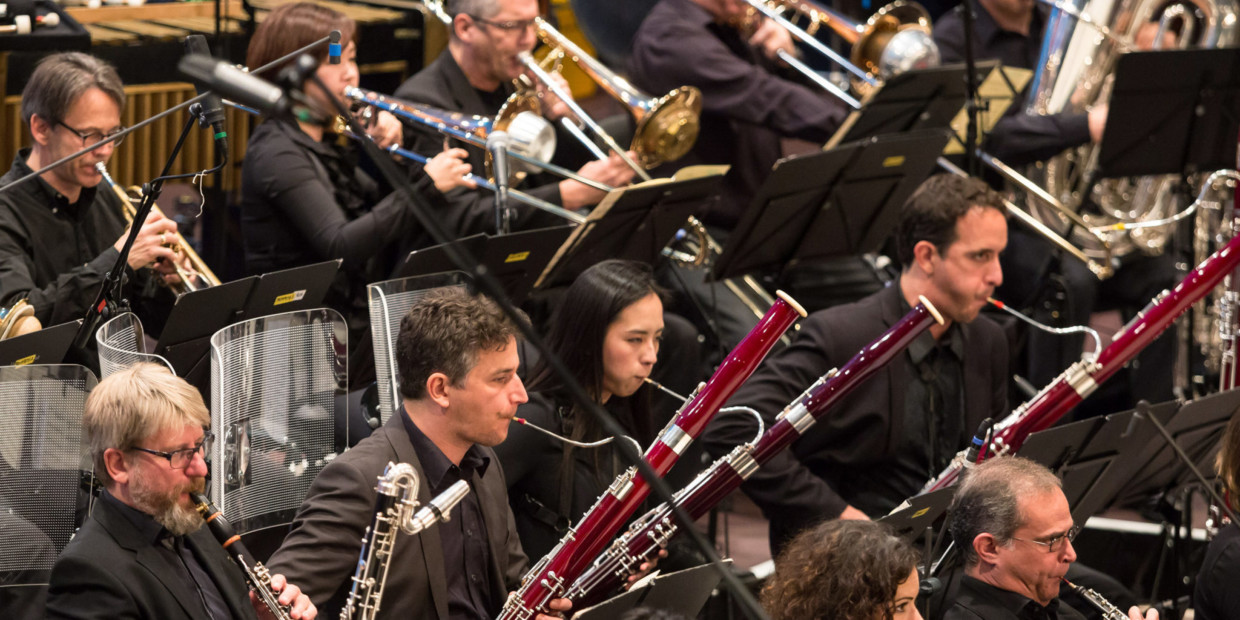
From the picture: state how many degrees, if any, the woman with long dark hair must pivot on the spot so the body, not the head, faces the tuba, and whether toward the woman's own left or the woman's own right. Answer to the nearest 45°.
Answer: approximately 90° to the woman's own left

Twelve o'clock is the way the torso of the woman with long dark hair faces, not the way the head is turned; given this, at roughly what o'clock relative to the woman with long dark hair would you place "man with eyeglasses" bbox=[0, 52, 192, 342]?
The man with eyeglasses is roughly at 5 o'clock from the woman with long dark hair.

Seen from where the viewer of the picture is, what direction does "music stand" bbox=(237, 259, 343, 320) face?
facing away from the viewer and to the left of the viewer

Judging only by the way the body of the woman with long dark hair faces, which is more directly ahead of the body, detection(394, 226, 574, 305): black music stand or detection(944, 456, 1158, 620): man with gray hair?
the man with gray hair

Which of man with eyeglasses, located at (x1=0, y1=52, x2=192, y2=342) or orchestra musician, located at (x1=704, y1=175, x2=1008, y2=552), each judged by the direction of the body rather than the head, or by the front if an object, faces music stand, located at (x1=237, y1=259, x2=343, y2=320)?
the man with eyeglasses

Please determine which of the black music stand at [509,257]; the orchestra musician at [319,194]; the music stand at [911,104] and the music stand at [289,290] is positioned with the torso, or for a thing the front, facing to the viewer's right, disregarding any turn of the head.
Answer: the orchestra musician

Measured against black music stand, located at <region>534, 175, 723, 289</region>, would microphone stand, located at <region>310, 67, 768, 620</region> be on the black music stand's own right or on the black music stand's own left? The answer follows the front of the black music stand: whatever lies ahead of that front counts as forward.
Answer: on the black music stand's own left

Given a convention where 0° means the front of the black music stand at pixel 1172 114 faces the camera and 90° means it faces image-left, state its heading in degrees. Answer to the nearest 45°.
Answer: approximately 180°

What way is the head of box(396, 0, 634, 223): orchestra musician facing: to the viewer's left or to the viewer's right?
to the viewer's right

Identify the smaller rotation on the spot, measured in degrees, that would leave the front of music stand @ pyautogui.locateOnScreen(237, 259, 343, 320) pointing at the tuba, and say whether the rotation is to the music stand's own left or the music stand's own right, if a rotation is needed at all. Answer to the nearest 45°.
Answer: approximately 90° to the music stand's own right

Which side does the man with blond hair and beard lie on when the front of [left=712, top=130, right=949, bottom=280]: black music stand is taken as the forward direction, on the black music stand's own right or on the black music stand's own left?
on the black music stand's own left
